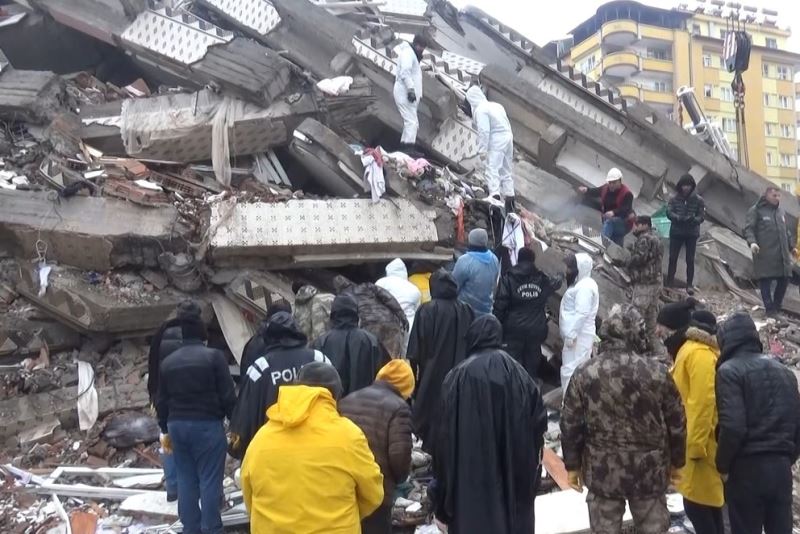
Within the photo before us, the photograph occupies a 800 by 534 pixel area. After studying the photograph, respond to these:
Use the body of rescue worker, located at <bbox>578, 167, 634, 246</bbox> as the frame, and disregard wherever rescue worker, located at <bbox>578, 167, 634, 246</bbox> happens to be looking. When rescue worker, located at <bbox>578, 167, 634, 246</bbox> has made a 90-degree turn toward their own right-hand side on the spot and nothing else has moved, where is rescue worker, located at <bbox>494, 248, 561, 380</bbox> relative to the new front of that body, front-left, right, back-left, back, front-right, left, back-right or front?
back-left

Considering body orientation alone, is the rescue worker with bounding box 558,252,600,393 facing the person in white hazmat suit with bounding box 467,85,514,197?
no

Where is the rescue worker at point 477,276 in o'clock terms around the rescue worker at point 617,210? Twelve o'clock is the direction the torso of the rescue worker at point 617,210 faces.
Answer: the rescue worker at point 477,276 is roughly at 11 o'clock from the rescue worker at point 617,210.

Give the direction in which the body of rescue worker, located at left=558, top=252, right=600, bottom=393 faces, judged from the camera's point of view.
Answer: to the viewer's left

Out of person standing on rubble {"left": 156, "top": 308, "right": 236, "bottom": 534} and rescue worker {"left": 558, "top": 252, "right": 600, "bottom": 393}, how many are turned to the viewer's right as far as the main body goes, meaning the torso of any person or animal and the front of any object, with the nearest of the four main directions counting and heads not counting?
0

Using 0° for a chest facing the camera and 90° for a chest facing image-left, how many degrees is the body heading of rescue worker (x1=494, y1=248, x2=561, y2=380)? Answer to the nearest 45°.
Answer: approximately 180°

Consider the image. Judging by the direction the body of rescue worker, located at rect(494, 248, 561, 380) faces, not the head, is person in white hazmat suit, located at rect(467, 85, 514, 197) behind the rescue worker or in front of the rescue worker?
in front

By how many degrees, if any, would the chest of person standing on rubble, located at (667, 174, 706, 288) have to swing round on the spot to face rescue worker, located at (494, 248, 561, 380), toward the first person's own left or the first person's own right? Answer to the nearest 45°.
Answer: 0° — they already face them

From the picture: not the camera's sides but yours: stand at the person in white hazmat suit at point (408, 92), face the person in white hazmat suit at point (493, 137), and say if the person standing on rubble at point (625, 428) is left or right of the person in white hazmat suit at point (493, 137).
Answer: right

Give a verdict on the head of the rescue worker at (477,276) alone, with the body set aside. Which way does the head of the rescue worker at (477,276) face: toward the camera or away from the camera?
away from the camera

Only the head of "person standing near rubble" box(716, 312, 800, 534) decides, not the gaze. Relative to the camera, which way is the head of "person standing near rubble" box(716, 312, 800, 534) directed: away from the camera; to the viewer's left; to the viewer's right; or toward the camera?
away from the camera

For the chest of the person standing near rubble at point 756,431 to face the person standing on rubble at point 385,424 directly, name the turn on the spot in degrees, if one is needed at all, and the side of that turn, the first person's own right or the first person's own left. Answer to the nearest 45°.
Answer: approximately 90° to the first person's own left

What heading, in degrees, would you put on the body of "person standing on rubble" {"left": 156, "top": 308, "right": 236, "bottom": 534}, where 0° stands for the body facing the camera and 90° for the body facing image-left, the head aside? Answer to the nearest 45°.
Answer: approximately 180°

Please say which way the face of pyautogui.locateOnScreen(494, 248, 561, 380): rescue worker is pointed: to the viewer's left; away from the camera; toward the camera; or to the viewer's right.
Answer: away from the camera

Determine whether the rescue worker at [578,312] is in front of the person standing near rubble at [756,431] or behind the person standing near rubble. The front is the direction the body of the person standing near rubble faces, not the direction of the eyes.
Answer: in front
